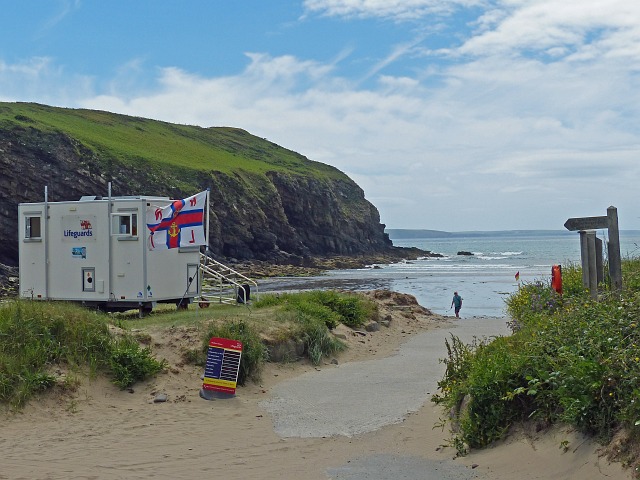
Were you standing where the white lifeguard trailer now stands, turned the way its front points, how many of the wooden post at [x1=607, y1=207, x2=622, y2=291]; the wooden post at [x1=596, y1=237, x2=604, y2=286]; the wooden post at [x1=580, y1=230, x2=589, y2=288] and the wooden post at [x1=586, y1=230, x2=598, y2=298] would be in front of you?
4

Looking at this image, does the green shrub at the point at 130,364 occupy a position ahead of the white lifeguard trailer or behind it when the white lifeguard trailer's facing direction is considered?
ahead
